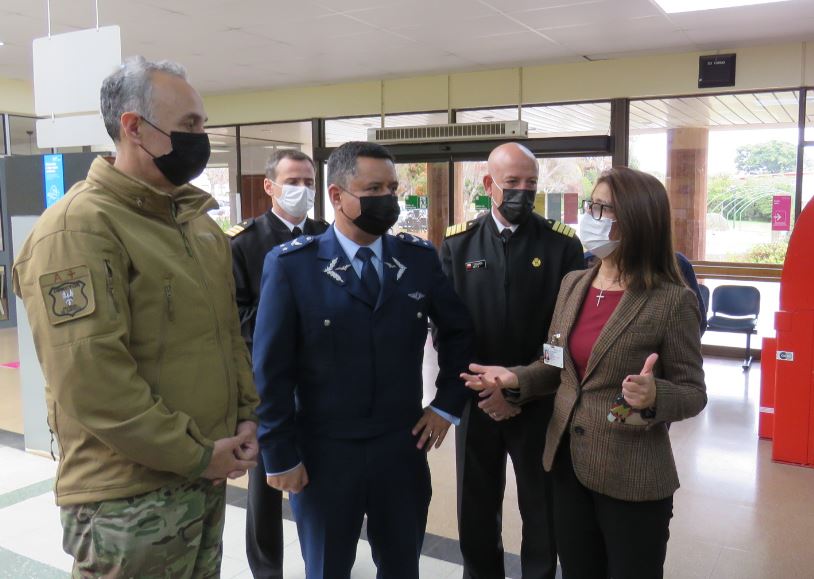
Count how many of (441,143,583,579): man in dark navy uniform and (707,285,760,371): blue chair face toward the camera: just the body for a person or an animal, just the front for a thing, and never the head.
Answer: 2

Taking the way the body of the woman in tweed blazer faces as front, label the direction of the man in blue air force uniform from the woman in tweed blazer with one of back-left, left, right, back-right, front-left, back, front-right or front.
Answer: front-right

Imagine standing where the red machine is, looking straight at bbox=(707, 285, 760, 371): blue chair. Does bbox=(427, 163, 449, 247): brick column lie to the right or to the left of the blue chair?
left

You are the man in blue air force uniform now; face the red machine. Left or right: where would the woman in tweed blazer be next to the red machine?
right

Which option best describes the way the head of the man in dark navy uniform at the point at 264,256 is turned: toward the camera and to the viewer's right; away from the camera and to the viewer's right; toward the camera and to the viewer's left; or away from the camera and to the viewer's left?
toward the camera and to the viewer's right

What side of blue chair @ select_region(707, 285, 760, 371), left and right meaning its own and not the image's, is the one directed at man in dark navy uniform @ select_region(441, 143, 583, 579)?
front

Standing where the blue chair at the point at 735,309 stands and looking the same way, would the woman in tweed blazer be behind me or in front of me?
in front

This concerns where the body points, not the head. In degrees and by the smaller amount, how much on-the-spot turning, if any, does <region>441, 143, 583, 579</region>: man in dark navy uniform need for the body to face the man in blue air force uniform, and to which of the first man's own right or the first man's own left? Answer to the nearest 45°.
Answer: approximately 45° to the first man's own right

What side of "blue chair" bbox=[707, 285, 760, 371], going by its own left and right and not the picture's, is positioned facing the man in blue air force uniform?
front

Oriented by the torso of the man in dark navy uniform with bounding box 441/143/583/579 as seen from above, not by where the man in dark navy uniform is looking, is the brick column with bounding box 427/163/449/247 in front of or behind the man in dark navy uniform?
behind
